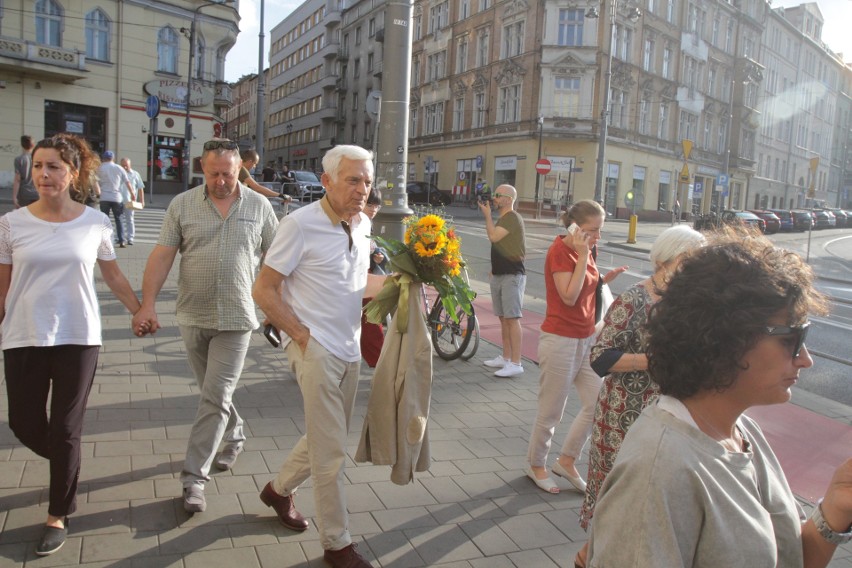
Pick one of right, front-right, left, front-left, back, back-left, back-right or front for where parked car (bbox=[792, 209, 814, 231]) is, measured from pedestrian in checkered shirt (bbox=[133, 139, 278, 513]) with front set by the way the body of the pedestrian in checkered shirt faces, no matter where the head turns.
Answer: back-left

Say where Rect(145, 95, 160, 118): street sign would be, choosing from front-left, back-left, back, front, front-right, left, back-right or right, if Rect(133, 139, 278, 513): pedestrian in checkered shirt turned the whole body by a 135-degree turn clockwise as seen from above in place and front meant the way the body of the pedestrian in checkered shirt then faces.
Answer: front-right

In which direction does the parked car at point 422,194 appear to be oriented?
to the viewer's right

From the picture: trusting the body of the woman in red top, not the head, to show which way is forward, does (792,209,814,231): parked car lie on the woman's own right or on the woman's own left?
on the woman's own left

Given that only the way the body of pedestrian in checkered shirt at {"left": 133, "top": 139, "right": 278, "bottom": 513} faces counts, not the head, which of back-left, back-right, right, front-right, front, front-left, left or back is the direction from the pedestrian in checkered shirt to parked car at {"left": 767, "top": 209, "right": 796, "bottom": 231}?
back-left

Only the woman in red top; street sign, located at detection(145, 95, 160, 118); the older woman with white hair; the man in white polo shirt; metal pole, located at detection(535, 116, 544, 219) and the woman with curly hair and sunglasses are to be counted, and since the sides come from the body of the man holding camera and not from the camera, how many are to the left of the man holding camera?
4

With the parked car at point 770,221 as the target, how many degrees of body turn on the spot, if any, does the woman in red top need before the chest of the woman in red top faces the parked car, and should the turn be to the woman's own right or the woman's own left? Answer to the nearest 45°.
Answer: approximately 135° to the woman's own left

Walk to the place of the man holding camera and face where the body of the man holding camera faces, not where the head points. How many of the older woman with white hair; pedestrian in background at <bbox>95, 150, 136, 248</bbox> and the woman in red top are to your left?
2

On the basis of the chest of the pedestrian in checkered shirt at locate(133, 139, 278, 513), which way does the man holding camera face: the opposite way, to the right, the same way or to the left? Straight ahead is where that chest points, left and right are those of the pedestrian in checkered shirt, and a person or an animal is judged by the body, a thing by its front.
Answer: to the right

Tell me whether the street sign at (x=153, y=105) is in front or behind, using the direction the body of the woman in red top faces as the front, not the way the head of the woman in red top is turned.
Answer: behind
